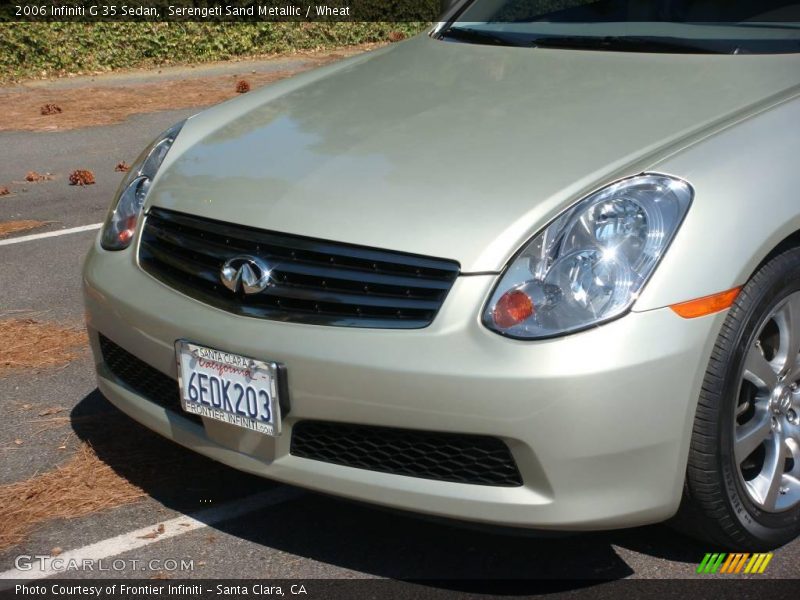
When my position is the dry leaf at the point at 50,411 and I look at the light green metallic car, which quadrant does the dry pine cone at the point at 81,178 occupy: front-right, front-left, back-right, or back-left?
front-left

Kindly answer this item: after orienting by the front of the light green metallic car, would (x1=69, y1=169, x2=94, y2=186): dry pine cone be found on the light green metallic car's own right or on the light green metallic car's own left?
on the light green metallic car's own right

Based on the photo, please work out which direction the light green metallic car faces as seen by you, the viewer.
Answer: facing the viewer and to the left of the viewer

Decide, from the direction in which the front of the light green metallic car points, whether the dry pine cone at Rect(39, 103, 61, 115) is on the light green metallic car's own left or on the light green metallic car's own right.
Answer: on the light green metallic car's own right

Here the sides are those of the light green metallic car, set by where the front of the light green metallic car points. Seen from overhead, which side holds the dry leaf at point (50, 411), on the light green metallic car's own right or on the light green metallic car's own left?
on the light green metallic car's own right
